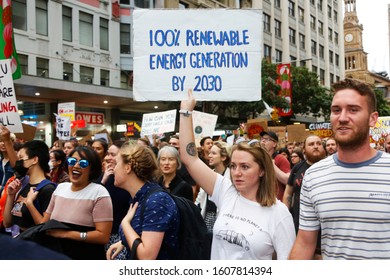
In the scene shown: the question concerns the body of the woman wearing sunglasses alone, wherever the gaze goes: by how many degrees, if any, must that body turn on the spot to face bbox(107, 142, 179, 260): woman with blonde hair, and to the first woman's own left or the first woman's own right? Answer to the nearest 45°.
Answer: approximately 45° to the first woman's own left

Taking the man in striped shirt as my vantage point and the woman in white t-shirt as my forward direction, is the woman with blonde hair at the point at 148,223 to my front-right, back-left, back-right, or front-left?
front-left

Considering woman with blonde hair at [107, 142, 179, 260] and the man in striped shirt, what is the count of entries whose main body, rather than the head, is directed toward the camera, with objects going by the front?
1

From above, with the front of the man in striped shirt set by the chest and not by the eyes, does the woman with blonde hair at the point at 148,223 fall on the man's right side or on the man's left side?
on the man's right side

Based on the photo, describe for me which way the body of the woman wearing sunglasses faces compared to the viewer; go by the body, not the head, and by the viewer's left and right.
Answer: facing the viewer and to the left of the viewer

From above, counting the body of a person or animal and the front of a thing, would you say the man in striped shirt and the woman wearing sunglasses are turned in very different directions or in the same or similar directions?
same or similar directions

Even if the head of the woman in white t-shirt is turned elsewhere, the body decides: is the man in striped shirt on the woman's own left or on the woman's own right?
on the woman's own left

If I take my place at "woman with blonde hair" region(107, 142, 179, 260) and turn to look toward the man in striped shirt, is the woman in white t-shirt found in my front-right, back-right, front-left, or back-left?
front-left

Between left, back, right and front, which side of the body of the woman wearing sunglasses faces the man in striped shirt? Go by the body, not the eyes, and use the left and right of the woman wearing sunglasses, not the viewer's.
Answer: left

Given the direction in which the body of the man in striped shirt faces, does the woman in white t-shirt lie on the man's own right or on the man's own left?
on the man's own right

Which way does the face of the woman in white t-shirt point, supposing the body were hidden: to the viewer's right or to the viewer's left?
to the viewer's left

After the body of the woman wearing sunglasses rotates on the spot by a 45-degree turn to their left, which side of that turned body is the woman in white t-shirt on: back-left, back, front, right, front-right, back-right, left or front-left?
front-left

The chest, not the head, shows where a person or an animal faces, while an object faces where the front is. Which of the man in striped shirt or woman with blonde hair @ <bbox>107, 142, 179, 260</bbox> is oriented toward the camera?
the man in striped shirt

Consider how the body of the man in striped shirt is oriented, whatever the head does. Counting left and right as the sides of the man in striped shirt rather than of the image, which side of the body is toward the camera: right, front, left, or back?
front
